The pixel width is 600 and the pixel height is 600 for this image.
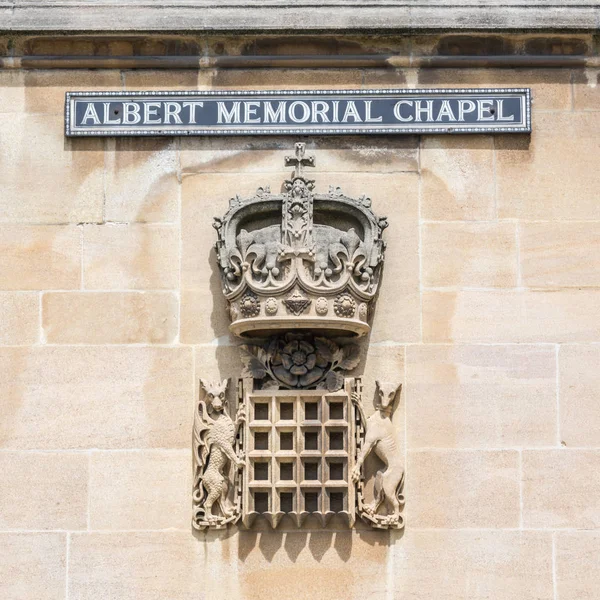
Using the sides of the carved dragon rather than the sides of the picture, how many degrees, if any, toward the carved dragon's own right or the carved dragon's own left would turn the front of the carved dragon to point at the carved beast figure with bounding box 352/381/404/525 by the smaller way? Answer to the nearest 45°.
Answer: approximately 45° to the carved dragon's own left

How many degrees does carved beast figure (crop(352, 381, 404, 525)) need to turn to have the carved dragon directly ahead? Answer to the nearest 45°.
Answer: approximately 45° to its right

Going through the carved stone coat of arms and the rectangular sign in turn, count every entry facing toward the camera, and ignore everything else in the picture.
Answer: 2

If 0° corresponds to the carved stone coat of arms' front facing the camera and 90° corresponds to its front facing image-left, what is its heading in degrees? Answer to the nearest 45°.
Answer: approximately 0°

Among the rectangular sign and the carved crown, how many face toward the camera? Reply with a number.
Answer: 2

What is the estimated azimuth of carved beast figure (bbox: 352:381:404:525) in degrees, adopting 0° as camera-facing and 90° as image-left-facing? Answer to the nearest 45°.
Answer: approximately 45°
